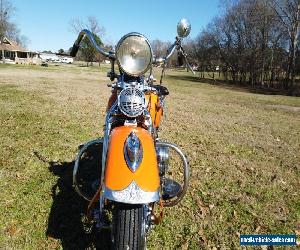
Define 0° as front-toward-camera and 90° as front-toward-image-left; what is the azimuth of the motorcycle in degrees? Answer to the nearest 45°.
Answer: approximately 0°

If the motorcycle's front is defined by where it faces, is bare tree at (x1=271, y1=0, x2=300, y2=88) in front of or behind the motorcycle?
behind
